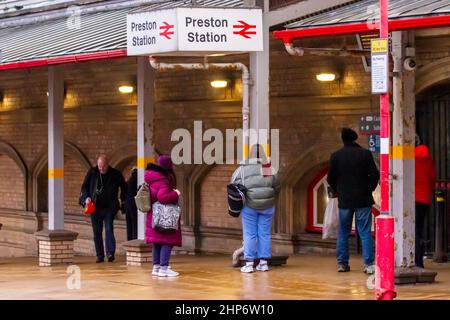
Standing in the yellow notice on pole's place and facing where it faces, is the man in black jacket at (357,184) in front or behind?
behind

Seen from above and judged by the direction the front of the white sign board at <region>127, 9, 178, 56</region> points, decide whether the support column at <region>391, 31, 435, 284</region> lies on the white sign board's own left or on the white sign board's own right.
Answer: on the white sign board's own left

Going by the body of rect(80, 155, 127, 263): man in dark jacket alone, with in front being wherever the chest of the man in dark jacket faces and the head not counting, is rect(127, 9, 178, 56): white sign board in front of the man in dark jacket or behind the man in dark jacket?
in front

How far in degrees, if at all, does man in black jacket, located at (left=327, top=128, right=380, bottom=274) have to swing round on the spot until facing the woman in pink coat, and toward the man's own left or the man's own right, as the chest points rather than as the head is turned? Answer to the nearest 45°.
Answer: approximately 90° to the man's own left

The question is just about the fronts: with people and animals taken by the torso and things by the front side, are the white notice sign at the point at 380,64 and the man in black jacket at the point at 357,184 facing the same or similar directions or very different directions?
very different directions

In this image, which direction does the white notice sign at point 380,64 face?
toward the camera

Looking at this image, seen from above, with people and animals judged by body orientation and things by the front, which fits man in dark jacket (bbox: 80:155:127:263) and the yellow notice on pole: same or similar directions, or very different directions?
same or similar directions

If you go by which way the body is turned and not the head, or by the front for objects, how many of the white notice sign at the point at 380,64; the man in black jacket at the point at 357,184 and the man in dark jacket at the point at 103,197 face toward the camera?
2

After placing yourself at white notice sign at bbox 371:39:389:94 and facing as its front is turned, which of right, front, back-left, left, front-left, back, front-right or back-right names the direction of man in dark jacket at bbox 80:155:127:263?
back-right

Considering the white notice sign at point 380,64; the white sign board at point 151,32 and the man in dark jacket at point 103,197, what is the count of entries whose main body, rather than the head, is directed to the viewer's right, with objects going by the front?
0

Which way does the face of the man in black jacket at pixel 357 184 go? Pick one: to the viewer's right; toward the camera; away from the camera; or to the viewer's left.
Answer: away from the camera

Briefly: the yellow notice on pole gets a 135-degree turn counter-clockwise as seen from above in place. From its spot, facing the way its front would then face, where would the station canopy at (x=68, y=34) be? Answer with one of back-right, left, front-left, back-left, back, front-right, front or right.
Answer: left

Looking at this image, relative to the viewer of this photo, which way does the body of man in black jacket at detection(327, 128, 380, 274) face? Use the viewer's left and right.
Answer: facing away from the viewer

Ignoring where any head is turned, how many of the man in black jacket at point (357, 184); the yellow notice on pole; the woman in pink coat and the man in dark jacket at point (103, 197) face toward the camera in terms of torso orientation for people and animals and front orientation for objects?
2

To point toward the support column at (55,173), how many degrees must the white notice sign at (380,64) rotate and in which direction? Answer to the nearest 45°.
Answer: approximately 135° to its right
